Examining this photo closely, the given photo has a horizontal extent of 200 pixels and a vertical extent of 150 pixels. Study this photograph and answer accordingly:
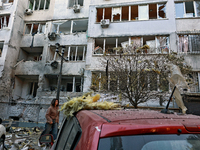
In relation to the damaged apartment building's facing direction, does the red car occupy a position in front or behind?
in front

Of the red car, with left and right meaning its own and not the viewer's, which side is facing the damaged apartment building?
front

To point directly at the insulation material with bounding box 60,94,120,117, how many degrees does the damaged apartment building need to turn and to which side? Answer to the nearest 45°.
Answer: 0° — it already faces it

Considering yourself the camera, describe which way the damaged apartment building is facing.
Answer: facing the viewer

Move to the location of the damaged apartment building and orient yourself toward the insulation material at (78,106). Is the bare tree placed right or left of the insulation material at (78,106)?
left

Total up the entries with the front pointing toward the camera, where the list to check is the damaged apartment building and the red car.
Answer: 1

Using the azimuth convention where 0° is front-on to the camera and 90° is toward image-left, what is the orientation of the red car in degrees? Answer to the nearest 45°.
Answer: approximately 135°

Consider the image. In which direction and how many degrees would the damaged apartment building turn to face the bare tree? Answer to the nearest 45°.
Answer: approximately 45° to its left

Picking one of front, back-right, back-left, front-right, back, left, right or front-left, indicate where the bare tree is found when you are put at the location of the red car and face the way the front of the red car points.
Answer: front-right
